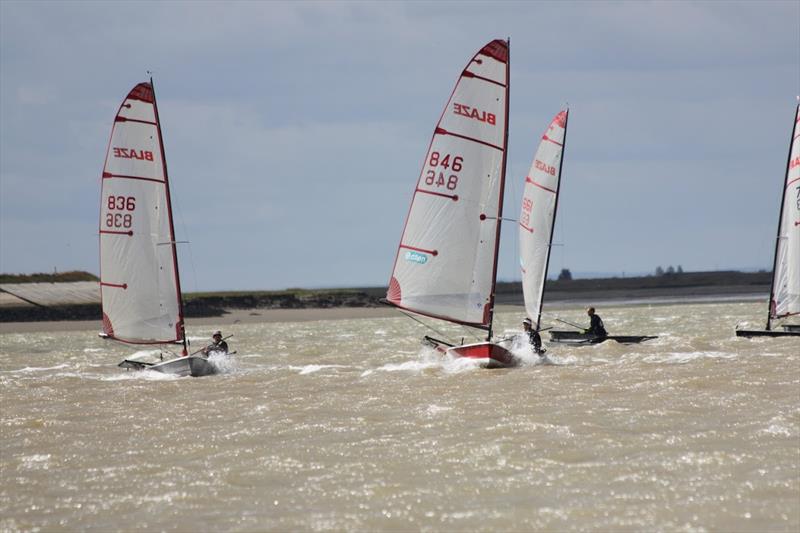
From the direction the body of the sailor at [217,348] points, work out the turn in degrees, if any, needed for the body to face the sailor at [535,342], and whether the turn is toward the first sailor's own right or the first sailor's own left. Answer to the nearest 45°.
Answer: approximately 135° to the first sailor's own left

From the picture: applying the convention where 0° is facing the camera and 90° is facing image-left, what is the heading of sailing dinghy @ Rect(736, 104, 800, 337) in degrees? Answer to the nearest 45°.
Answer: approximately 90°

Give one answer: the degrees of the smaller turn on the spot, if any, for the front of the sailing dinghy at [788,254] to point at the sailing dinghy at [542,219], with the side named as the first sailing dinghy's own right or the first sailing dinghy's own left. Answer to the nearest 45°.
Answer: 0° — it already faces it

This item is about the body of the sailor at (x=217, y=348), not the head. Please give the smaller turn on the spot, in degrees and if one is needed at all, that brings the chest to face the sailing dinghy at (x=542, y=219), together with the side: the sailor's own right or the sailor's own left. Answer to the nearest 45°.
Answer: approximately 135° to the sailor's own left

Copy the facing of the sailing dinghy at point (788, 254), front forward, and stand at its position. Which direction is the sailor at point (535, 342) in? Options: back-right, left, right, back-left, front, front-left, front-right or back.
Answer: front-left

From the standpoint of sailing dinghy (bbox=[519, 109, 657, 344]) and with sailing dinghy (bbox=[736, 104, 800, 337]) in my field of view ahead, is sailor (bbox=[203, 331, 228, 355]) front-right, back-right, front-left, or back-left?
back-right

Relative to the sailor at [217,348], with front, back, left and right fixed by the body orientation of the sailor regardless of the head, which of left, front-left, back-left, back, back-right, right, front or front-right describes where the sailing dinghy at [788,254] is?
back-left

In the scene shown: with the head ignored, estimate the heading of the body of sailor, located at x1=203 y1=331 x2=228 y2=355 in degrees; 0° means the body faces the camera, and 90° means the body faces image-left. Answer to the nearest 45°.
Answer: approximately 45°

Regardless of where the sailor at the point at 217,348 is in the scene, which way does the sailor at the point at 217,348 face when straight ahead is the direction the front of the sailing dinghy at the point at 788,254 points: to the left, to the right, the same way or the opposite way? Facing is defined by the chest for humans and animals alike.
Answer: to the left

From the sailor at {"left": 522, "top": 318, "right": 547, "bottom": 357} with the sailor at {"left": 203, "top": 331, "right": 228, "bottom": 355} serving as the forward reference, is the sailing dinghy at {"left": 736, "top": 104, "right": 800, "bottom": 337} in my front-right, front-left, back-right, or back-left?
back-right

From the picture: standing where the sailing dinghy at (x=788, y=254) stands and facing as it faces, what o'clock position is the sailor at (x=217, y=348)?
The sailor is roughly at 11 o'clock from the sailing dinghy.
